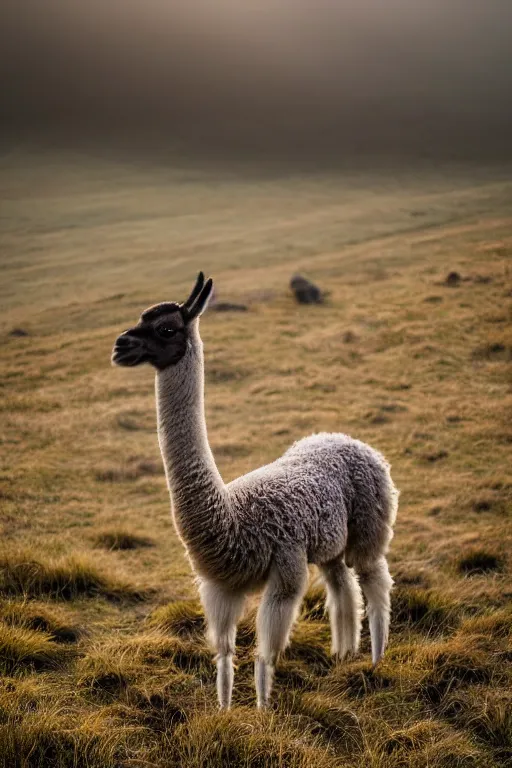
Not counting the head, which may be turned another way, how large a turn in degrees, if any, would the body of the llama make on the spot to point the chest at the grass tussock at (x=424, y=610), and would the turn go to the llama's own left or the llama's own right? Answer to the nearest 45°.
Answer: approximately 180°

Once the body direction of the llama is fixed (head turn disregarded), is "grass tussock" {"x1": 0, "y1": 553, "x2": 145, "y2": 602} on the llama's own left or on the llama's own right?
on the llama's own right

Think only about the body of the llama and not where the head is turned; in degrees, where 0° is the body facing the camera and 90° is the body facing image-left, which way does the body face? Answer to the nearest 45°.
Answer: approximately 45°

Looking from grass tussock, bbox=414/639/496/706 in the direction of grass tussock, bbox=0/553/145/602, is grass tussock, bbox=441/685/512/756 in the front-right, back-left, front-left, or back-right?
back-left

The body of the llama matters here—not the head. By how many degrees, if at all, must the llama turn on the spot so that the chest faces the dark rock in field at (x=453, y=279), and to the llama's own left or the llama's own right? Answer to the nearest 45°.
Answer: approximately 135° to the llama's own right

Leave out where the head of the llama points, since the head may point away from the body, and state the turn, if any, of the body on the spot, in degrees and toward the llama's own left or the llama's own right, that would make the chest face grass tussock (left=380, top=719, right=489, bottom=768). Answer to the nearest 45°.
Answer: approximately 90° to the llama's own left

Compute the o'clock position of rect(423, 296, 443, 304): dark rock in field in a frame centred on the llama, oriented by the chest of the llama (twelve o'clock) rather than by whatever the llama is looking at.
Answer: The dark rock in field is roughly at 5 o'clock from the llama.

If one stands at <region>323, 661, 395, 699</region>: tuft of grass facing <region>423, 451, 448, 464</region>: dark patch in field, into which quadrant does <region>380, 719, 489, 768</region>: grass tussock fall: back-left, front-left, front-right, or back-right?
back-right

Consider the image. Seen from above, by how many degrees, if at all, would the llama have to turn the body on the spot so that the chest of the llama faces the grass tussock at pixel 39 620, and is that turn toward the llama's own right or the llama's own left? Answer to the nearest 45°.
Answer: approximately 90° to the llama's own right
